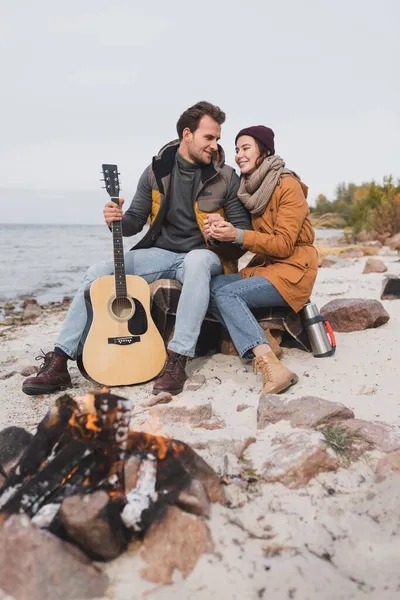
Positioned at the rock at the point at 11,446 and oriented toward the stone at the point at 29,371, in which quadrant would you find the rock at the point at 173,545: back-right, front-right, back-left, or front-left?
back-right

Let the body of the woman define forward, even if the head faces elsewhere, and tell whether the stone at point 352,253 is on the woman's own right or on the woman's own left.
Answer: on the woman's own right

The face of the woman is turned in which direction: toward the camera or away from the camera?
toward the camera

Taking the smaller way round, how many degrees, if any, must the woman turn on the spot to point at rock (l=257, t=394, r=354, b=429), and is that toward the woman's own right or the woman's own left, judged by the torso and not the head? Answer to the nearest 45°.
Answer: approximately 90° to the woman's own left

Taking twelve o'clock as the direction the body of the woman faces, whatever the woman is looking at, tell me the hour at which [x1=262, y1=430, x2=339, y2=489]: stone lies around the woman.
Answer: The stone is roughly at 9 o'clock from the woman.

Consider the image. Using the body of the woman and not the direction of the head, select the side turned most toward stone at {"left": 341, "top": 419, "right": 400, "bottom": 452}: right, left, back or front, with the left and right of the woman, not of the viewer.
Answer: left

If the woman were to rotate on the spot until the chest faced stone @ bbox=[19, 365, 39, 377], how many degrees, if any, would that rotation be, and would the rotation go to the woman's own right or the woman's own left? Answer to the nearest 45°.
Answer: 0° — they already face it

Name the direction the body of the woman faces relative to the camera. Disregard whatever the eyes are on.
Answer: to the viewer's left

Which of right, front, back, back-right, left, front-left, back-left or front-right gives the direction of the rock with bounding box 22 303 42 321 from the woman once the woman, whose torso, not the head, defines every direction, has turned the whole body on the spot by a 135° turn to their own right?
left

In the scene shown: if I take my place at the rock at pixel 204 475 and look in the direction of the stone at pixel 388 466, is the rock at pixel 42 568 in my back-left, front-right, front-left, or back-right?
back-right

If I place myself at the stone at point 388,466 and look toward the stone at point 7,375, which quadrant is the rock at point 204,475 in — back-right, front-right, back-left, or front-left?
front-left
